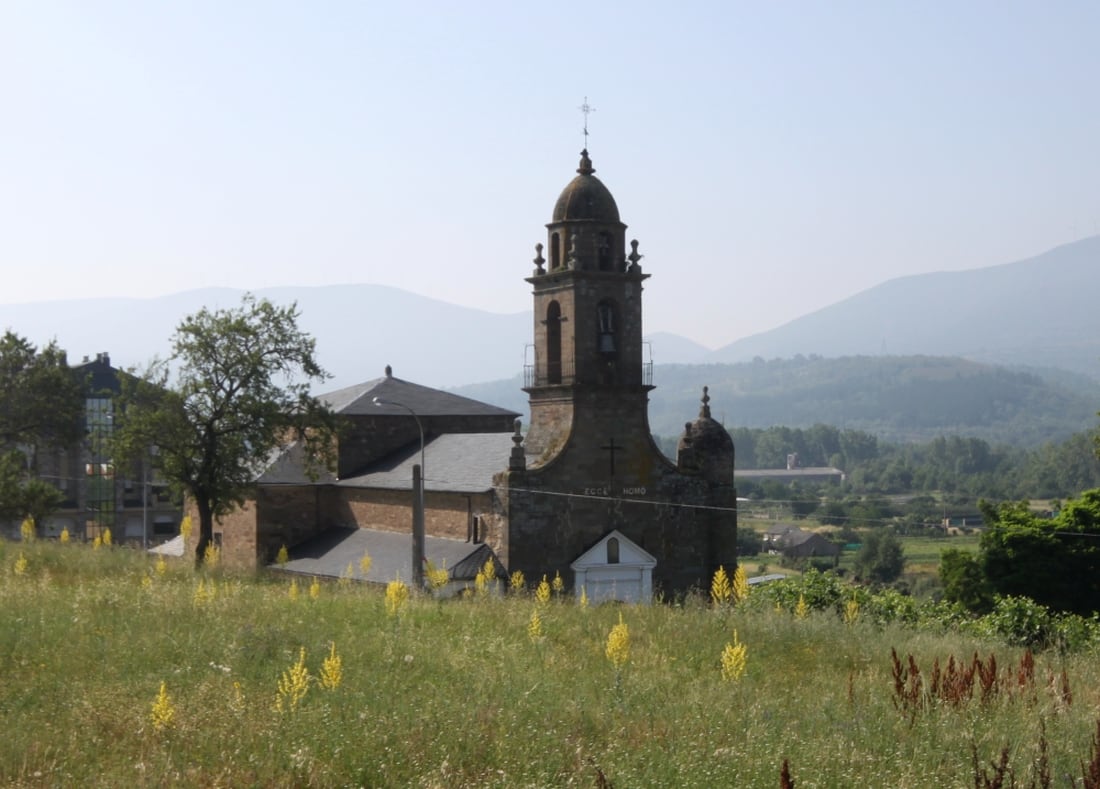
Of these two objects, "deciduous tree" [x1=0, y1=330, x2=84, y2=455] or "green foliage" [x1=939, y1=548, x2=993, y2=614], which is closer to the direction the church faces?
the green foliage

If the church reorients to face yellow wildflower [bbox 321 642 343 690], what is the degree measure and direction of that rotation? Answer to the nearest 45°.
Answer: approximately 45° to its right

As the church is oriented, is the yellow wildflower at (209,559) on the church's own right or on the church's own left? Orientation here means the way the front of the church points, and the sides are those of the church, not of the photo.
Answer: on the church's own right

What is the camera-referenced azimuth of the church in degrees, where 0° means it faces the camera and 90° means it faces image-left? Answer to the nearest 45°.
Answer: approximately 315°

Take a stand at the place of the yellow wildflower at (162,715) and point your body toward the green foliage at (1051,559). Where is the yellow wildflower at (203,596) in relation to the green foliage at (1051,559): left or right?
left

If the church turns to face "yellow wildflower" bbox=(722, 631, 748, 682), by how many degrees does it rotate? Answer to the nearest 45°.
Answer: approximately 45° to its right

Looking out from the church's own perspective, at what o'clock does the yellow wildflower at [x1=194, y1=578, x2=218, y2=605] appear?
The yellow wildflower is roughly at 2 o'clock from the church.

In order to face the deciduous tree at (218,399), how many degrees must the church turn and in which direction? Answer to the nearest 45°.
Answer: approximately 90° to its right

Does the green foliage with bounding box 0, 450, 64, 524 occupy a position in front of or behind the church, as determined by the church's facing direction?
behind

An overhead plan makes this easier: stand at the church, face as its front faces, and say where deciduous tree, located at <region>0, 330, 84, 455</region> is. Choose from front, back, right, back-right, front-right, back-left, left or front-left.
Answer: back-right

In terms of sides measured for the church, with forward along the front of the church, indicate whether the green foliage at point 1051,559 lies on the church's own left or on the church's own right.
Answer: on the church's own left

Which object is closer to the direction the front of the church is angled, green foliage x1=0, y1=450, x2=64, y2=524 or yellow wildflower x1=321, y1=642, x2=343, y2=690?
the yellow wildflower
